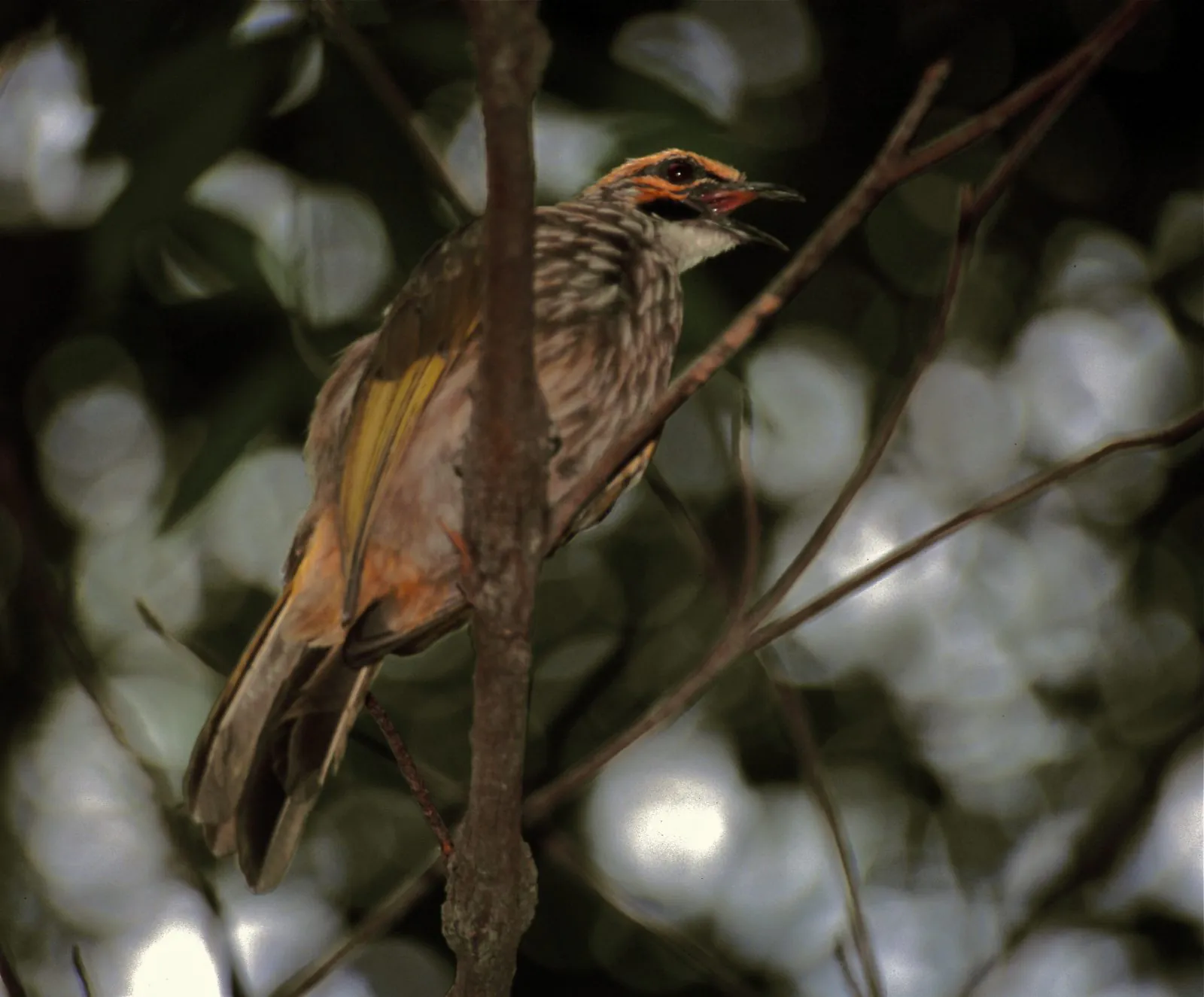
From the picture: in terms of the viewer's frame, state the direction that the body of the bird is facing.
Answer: to the viewer's right
